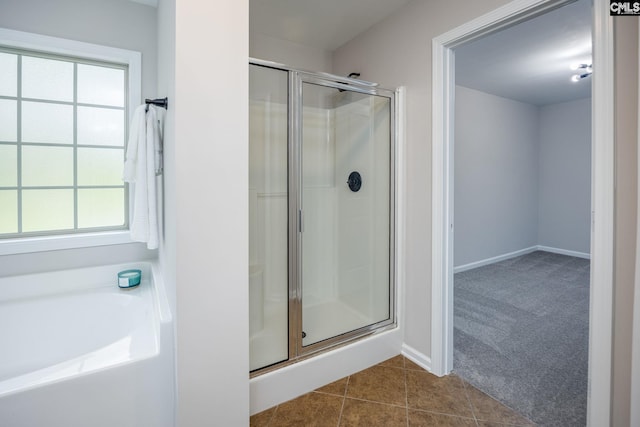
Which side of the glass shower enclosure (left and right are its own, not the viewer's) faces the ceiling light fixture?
left

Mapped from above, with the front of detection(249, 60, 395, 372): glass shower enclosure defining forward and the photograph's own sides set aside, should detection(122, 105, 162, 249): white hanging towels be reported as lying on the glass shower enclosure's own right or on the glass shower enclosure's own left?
on the glass shower enclosure's own right

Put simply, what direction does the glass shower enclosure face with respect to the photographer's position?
facing the viewer and to the right of the viewer

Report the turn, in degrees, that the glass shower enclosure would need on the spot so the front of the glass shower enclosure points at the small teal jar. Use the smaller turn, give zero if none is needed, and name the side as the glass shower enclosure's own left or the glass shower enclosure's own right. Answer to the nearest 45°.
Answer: approximately 135° to the glass shower enclosure's own right

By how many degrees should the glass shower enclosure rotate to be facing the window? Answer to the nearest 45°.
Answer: approximately 135° to its right
